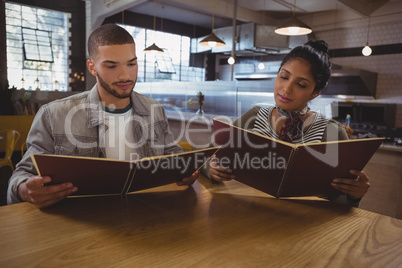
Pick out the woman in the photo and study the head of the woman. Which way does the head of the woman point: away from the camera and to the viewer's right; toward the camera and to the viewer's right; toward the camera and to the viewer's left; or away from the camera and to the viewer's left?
toward the camera and to the viewer's left

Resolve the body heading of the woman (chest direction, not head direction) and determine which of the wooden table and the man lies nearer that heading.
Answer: the wooden table

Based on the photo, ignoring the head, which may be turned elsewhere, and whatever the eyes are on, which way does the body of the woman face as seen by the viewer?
toward the camera

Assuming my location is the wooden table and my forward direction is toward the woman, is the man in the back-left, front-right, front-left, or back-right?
front-left

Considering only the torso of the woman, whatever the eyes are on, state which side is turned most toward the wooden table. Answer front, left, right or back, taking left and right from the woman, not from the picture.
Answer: front

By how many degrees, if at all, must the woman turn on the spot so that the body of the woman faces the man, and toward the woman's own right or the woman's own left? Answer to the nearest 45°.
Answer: approximately 90° to the woman's own right
